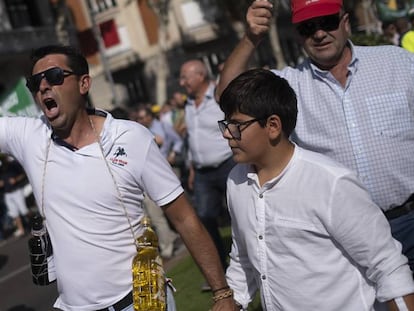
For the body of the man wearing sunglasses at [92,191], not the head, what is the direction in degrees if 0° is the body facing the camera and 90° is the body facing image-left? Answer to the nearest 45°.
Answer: approximately 45°

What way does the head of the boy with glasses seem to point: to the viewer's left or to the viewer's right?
to the viewer's left

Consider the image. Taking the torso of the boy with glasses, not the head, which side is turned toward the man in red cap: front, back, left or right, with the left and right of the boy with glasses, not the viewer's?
back

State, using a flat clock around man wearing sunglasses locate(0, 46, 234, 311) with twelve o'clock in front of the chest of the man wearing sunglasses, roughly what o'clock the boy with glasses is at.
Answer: The boy with glasses is roughly at 9 o'clock from the man wearing sunglasses.

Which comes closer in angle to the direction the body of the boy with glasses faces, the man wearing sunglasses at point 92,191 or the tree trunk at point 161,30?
the man wearing sunglasses

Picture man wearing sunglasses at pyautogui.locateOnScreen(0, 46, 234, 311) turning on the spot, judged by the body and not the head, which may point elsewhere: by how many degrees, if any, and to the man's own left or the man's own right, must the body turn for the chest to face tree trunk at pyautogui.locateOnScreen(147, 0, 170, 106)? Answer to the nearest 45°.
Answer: approximately 135° to the man's own right

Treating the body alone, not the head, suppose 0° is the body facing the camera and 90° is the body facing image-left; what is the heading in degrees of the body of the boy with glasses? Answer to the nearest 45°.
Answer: approximately 45°

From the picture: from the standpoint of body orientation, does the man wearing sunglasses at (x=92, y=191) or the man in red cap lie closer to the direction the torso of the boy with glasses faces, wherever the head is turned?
the man wearing sunglasses

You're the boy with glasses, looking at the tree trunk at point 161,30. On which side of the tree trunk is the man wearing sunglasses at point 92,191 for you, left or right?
left
